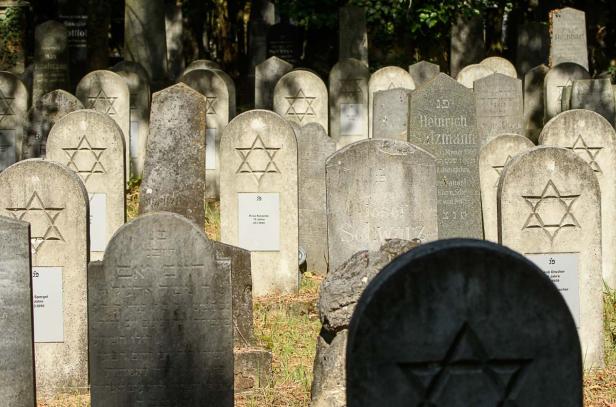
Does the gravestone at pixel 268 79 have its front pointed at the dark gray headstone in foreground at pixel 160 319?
yes

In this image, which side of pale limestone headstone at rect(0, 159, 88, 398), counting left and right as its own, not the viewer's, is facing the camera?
front

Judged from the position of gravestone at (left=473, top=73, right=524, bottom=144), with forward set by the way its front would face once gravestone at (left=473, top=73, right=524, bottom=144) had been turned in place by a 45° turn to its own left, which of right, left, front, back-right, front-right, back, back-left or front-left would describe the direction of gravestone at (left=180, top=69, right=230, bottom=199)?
back-right

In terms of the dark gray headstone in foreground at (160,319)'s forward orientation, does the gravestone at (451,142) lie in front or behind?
behind

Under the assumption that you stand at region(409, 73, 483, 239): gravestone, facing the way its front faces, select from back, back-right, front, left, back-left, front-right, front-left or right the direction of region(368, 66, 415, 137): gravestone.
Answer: back

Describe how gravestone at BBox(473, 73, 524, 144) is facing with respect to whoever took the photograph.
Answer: facing the viewer

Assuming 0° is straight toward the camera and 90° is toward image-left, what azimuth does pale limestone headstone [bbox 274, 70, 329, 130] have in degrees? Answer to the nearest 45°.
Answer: approximately 0°

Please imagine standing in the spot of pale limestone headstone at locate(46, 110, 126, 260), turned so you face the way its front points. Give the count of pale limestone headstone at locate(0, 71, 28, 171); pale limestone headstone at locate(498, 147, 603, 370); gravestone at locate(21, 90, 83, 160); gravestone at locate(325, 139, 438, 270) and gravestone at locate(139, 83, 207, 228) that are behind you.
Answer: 2

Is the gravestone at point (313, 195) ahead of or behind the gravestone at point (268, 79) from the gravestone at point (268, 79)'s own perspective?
ahead

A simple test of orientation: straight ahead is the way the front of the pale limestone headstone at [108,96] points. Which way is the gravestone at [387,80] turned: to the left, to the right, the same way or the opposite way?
the same way

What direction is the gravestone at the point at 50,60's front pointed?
toward the camera

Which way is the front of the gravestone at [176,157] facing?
toward the camera

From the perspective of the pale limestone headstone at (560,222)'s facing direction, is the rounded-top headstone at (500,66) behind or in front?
behind

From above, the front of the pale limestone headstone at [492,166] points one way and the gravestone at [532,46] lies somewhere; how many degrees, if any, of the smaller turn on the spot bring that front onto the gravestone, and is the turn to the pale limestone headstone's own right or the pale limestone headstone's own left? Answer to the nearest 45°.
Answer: approximately 180°

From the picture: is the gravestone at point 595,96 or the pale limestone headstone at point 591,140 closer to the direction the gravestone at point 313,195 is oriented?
the pale limestone headstone

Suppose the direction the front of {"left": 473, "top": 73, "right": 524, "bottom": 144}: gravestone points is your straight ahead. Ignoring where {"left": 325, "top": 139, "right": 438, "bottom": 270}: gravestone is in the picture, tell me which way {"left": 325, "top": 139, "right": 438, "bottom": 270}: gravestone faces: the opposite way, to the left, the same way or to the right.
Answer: the same way
